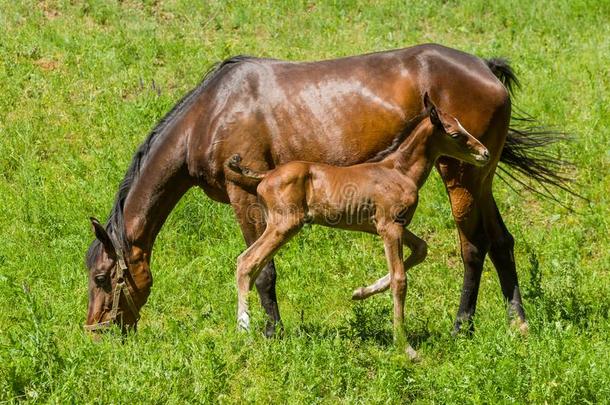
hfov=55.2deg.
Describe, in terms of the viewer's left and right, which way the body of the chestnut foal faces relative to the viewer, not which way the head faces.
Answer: facing to the right of the viewer

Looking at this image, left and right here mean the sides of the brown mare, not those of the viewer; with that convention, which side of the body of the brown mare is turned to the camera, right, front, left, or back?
left

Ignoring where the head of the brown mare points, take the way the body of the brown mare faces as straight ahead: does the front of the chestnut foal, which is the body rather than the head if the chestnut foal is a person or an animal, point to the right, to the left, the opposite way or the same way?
the opposite way

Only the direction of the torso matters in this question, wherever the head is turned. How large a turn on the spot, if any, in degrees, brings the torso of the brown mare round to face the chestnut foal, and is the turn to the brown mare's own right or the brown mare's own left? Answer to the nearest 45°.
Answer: approximately 135° to the brown mare's own left

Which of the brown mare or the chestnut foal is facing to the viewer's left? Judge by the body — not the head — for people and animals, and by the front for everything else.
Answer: the brown mare

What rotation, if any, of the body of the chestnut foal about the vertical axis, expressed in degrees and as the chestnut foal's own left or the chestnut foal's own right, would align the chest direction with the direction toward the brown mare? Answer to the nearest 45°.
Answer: approximately 135° to the chestnut foal's own left

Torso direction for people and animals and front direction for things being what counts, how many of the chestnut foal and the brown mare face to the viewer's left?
1
